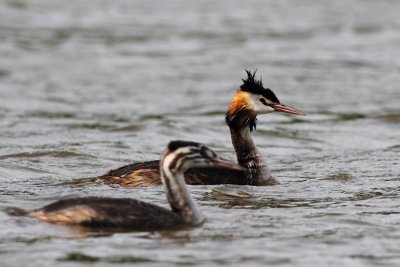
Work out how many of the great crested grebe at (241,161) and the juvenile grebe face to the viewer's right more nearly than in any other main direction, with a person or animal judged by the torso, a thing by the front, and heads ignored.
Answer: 2

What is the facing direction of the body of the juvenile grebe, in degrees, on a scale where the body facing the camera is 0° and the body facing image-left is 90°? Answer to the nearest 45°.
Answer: approximately 270°

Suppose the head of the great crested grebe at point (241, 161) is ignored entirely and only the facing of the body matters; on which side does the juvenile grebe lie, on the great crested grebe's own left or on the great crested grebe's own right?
on the great crested grebe's own right

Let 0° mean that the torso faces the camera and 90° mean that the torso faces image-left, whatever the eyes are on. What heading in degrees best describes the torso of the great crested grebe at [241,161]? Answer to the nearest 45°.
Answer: approximately 270°

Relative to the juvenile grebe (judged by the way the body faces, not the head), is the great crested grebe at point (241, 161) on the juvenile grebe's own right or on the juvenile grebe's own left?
on the juvenile grebe's own left
